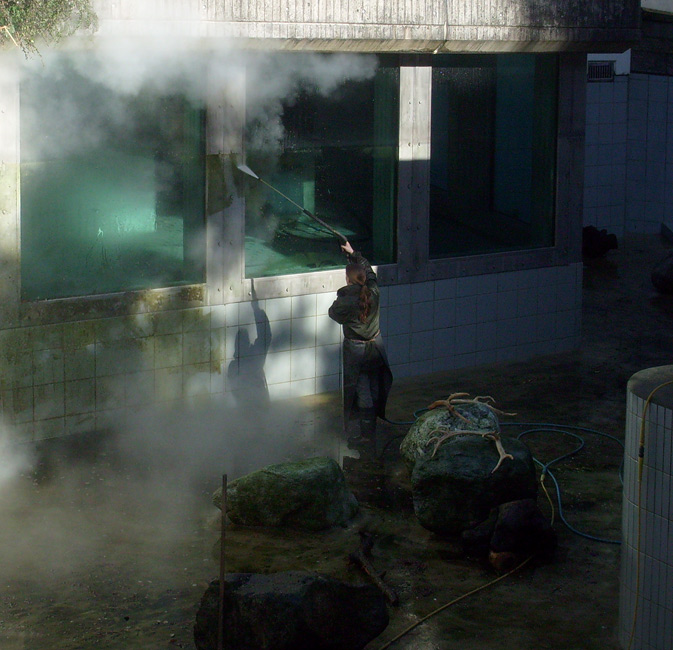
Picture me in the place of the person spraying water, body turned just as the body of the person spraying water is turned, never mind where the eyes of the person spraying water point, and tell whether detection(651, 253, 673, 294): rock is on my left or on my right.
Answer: on my right

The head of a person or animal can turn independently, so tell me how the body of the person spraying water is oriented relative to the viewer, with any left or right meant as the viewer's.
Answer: facing away from the viewer and to the left of the viewer

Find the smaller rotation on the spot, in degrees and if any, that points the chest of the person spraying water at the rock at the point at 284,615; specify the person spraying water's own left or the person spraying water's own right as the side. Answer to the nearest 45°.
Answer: approximately 135° to the person spraying water's own left

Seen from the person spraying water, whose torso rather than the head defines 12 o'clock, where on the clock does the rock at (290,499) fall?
The rock is roughly at 8 o'clock from the person spraying water.

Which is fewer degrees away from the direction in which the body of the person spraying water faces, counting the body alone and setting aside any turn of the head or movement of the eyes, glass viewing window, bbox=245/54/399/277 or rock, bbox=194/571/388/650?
the glass viewing window

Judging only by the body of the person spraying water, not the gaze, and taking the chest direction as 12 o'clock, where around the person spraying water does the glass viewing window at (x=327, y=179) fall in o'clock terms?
The glass viewing window is roughly at 1 o'clock from the person spraying water.

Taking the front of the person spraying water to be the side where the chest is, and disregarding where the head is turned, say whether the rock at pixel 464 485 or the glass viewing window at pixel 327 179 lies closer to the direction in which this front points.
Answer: the glass viewing window

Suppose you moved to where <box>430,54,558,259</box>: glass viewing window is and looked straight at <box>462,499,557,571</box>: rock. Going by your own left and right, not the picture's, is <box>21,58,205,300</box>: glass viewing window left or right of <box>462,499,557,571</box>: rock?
right

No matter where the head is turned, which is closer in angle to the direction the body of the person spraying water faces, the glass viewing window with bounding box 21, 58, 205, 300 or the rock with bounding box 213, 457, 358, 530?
the glass viewing window

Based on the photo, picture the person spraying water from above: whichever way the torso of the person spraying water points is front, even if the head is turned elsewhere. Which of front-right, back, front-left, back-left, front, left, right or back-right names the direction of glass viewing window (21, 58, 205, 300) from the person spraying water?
front-left

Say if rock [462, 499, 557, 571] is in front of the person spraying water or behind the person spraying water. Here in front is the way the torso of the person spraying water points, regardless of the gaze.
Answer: behind

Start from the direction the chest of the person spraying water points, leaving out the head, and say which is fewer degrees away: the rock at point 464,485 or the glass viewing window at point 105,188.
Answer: the glass viewing window
